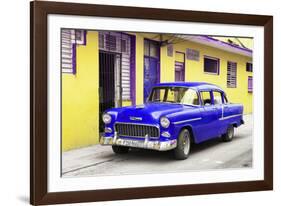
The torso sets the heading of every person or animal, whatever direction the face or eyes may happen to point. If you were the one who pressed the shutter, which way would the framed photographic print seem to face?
facing the viewer and to the right of the viewer
